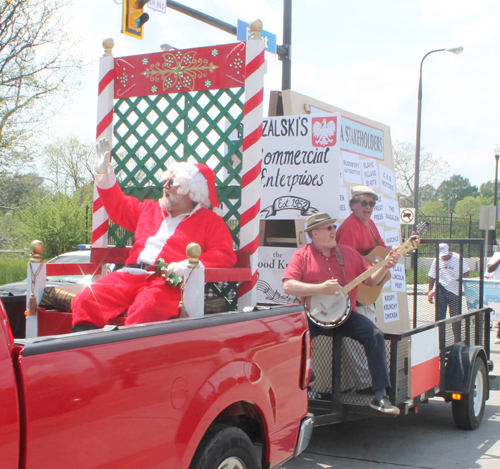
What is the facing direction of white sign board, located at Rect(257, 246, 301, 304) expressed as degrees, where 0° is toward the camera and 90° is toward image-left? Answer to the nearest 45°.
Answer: approximately 0°

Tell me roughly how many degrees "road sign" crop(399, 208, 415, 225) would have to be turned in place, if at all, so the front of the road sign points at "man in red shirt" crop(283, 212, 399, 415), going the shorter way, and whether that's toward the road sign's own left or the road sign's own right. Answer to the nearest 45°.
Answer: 0° — it already faces them

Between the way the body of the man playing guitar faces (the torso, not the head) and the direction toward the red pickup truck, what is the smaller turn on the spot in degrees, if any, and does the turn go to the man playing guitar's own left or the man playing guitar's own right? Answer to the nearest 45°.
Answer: approximately 45° to the man playing guitar's own right

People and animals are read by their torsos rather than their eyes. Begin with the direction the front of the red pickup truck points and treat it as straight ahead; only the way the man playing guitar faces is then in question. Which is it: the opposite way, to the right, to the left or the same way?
to the left
